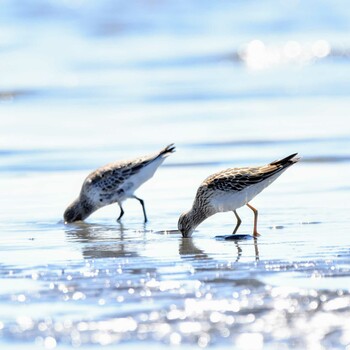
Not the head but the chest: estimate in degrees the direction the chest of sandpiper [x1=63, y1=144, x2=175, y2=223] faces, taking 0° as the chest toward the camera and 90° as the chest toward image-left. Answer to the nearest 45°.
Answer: approximately 90°

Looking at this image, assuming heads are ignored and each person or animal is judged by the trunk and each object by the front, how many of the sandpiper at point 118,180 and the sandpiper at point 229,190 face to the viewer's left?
2

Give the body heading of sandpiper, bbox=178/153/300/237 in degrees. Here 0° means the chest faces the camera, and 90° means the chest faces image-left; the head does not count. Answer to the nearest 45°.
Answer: approximately 90°

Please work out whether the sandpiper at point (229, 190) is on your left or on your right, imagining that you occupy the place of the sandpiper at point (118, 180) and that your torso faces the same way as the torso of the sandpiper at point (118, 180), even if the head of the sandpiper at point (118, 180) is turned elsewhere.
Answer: on your left

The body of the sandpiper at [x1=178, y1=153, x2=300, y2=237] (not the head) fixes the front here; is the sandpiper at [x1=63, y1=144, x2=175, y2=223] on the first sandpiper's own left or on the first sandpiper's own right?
on the first sandpiper's own right
